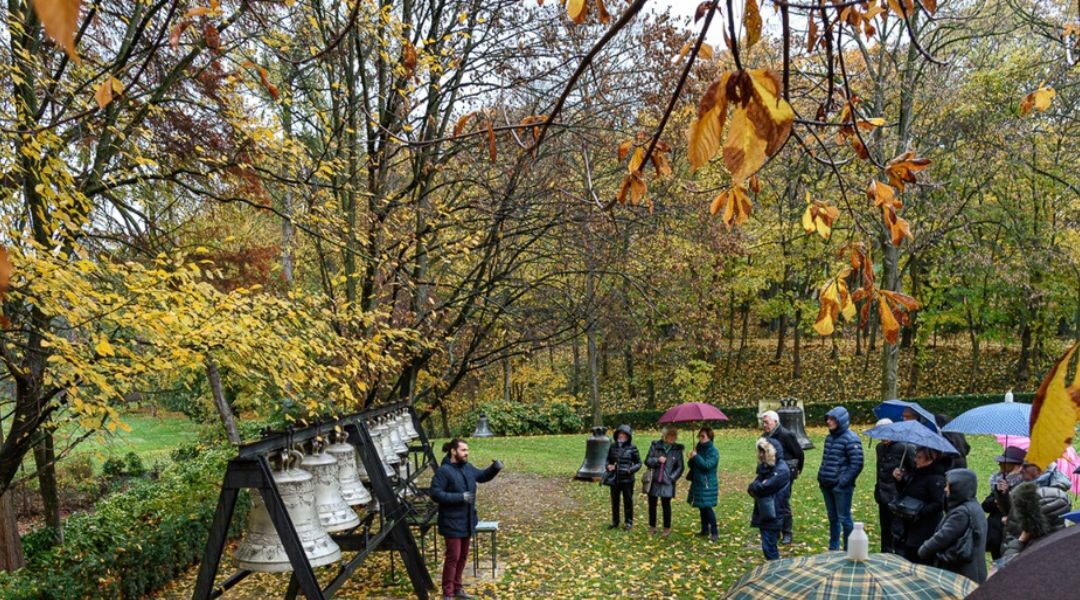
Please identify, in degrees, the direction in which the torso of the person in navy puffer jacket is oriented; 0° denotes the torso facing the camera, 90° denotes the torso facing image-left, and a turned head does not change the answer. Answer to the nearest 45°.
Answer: approximately 45°

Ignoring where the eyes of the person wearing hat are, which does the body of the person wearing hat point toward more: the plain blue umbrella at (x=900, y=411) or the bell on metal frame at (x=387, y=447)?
the bell on metal frame

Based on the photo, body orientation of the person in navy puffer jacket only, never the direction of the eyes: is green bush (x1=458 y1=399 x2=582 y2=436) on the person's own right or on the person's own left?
on the person's own right

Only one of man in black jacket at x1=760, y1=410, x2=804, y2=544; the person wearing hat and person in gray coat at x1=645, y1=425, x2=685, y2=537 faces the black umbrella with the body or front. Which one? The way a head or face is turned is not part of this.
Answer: the person in gray coat

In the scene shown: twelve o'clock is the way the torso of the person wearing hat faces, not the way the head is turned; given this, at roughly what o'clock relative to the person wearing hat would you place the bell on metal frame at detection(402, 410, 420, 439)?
The bell on metal frame is roughly at 12 o'clock from the person wearing hat.

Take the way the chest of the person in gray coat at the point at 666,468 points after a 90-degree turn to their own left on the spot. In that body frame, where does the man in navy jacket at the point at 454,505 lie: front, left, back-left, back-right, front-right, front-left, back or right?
back-right

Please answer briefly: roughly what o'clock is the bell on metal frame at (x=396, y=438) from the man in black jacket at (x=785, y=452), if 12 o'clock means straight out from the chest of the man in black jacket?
The bell on metal frame is roughly at 11 o'clock from the man in black jacket.

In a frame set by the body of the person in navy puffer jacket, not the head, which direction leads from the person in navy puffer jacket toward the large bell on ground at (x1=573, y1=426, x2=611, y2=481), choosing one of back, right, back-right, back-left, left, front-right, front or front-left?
right

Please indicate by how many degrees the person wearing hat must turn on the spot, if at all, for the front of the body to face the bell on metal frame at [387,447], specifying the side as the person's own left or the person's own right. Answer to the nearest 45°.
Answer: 0° — they already face it

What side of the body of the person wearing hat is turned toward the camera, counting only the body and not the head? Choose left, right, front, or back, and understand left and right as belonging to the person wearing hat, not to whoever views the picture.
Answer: left
